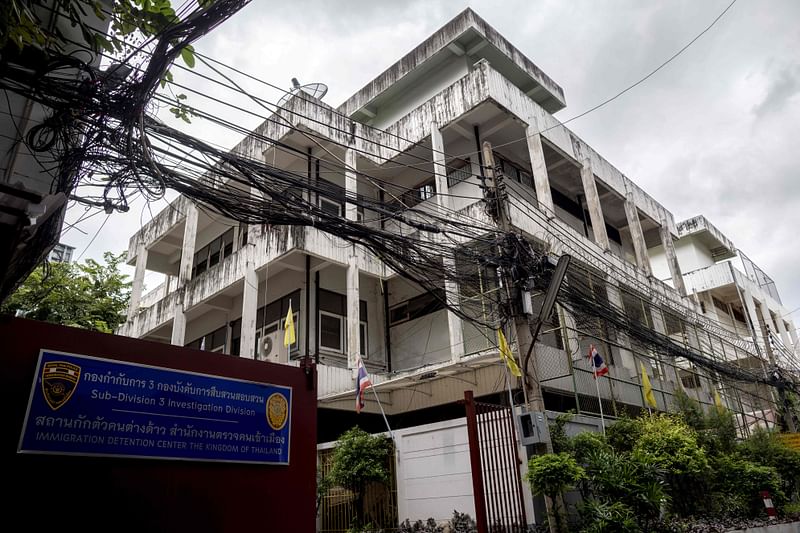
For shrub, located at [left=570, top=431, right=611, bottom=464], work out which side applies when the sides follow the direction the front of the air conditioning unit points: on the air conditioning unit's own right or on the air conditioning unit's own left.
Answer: on the air conditioning unit's own left

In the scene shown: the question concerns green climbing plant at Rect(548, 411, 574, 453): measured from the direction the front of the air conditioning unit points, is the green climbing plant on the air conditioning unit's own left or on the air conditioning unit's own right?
on the air conditioning unit's own left

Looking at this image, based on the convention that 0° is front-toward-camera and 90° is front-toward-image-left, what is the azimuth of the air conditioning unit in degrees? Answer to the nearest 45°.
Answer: approximately 45°

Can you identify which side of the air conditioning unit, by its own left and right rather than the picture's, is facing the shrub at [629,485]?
left

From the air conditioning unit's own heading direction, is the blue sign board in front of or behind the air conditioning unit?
in front

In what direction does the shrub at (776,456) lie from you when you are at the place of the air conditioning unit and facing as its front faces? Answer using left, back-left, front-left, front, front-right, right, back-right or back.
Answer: back-left

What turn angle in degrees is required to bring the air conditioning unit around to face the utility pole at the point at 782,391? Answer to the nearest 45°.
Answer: approximately 135° to its left

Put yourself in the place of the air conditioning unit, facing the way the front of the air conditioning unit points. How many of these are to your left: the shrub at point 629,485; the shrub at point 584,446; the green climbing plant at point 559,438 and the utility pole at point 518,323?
4

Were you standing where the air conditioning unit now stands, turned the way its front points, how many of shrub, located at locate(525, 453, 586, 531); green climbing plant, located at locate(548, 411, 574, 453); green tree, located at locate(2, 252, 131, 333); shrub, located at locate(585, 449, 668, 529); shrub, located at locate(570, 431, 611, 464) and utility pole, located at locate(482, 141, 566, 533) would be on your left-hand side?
5

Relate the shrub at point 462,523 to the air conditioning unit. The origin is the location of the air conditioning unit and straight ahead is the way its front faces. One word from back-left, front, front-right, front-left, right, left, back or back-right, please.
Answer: left

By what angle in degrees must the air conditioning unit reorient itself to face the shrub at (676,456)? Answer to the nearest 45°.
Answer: approximately 90° to its left

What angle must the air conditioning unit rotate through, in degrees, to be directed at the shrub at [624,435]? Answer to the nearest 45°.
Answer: approximately 90° to its left

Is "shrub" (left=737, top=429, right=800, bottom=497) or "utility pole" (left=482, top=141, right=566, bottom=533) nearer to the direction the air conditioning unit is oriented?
the utility pole
